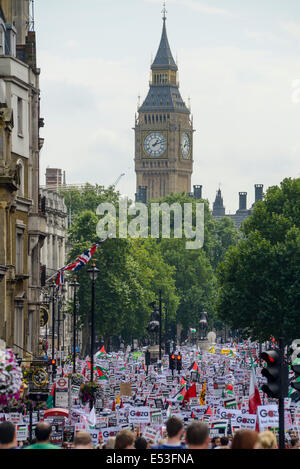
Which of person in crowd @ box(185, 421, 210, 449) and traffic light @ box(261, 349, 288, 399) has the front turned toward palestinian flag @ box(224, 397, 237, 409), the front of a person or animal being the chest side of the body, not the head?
the person in crowd

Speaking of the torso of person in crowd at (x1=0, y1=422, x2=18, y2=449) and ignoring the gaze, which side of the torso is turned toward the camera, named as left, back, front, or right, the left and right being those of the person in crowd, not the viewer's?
back

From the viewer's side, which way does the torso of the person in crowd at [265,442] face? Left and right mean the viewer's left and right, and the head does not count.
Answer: facing away from the viewer

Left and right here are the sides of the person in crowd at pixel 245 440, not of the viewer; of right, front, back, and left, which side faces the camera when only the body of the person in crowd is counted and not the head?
back

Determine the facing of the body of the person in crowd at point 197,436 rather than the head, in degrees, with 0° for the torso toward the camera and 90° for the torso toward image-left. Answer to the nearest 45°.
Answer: approximately 180°

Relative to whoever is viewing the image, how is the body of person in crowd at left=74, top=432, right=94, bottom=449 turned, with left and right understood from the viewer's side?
facing away from the viewer

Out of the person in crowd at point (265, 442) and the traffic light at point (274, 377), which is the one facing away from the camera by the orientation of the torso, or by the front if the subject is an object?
the person in crowd

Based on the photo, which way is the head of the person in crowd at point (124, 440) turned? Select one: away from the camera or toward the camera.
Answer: away from the camera

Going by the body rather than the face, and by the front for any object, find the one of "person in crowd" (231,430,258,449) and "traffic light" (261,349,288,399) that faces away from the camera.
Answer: the person in crowd

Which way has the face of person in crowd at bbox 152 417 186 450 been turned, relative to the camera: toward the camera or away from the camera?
away from the camera
